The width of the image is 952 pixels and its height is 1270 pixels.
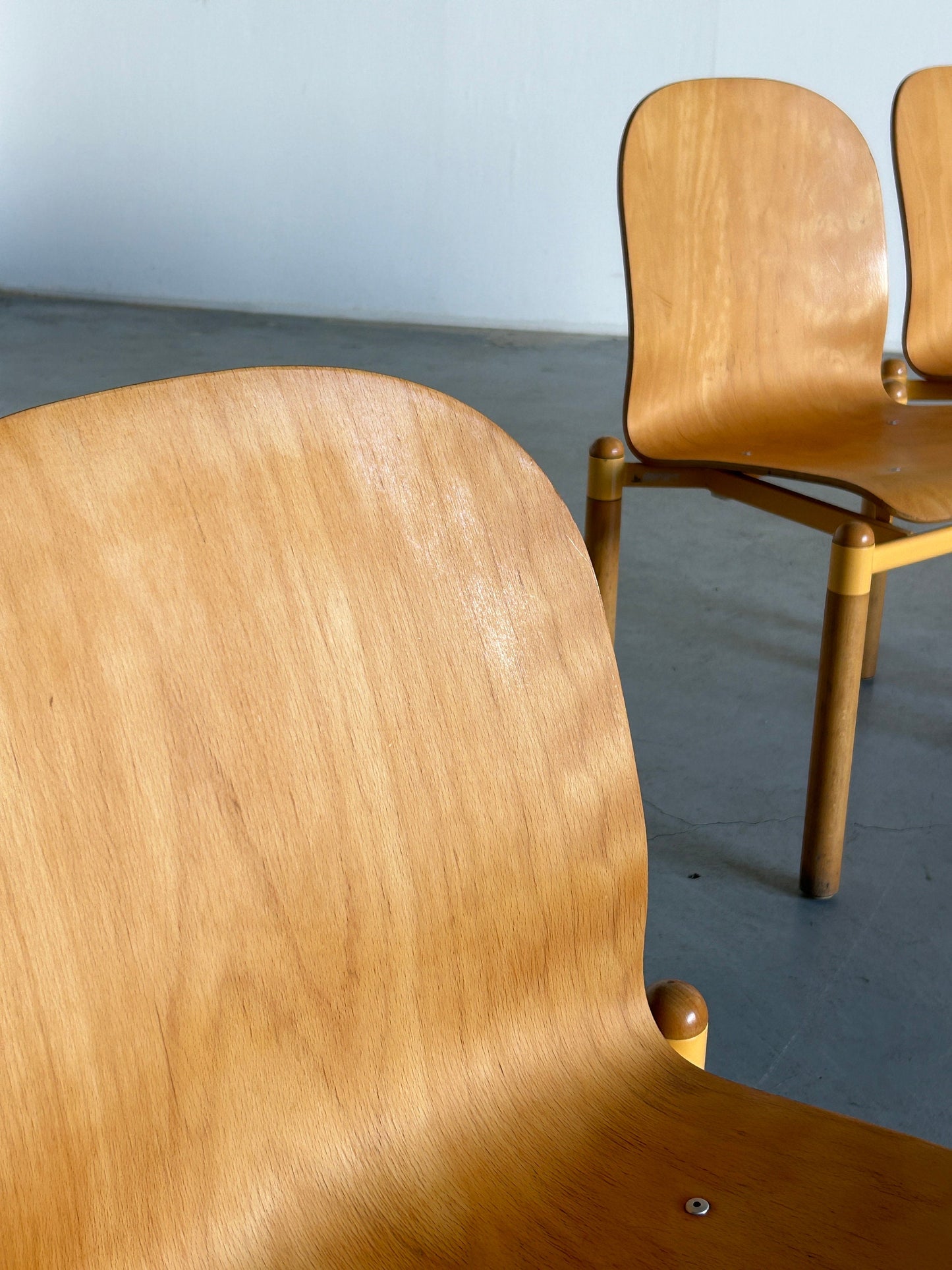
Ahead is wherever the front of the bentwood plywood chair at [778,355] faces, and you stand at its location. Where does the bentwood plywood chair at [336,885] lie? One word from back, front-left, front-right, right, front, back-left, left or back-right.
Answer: front-right

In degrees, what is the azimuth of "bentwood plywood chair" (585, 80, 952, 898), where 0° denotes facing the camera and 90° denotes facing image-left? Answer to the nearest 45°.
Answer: approximately 315°

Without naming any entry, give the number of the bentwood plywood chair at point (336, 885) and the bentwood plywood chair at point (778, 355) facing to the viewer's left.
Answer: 0

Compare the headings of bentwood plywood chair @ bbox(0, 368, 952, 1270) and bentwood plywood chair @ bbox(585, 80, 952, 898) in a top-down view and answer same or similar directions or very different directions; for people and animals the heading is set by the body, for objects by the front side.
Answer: same or similar directions

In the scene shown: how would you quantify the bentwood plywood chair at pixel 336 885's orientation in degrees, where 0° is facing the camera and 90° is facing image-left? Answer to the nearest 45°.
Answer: approximately 315°

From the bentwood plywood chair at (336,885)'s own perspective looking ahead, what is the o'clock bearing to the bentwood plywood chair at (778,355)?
the bentwood plywood chair at (778,355) is roughly at 8 o'clock from the bentwood plywood chair at (336,885).
